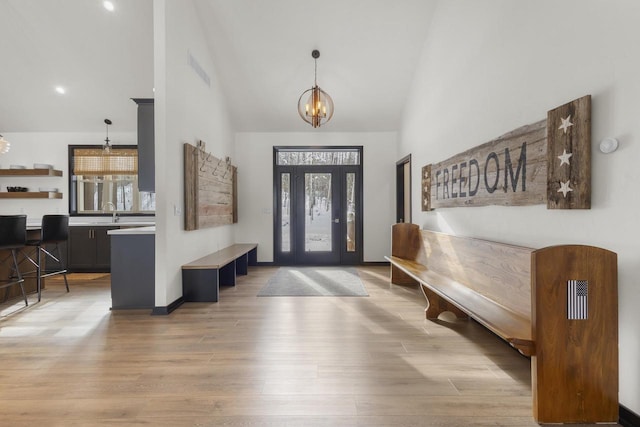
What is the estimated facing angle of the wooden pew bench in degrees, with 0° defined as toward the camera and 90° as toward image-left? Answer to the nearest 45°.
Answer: approximately 45°

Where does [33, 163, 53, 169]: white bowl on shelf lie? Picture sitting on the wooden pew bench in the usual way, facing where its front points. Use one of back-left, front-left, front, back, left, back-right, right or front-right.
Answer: front-right

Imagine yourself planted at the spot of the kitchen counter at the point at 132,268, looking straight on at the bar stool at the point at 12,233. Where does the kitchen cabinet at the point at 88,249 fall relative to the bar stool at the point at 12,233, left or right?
right

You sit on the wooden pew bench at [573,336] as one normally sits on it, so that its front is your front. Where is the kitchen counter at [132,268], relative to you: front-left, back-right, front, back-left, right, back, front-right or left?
front-right

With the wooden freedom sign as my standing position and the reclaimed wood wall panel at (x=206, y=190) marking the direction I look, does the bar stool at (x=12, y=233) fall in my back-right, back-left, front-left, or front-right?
front-left

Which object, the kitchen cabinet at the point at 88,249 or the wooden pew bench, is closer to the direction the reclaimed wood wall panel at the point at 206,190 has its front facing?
the wooden pew bench

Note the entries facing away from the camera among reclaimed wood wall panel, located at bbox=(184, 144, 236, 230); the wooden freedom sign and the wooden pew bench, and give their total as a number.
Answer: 0

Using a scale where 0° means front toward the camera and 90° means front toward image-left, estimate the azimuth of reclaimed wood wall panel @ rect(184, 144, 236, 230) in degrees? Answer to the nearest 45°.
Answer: approximately 315°

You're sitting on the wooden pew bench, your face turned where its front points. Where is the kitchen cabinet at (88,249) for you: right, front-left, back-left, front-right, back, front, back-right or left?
front-right

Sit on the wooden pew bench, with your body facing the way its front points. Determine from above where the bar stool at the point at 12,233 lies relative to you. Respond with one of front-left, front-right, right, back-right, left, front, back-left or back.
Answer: front-right

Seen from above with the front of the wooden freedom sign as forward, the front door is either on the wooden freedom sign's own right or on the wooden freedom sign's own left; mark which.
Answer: on the wooden freedom sign's own right

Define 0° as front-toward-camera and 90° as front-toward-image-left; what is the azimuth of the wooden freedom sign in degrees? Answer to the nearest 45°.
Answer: approximately 45°

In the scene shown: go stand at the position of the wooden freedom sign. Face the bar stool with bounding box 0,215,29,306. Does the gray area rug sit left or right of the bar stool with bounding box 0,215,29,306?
right

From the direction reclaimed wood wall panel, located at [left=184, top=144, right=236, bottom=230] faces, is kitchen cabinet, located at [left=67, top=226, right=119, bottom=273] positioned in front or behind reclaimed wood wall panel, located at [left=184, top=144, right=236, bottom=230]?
behind

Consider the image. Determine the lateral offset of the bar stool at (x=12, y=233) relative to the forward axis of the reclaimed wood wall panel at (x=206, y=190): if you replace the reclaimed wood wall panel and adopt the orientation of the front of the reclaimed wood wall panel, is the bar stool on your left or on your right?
on your right

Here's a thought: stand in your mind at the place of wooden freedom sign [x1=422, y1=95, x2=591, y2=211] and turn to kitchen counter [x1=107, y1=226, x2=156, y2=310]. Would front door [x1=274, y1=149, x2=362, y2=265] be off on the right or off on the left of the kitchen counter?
right

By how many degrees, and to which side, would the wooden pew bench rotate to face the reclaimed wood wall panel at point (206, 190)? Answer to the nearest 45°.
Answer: approximately 45° to its right

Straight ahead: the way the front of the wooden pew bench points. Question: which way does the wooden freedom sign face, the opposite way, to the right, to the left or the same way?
the same way

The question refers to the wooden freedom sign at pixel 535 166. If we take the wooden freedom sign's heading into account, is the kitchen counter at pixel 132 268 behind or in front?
in front
